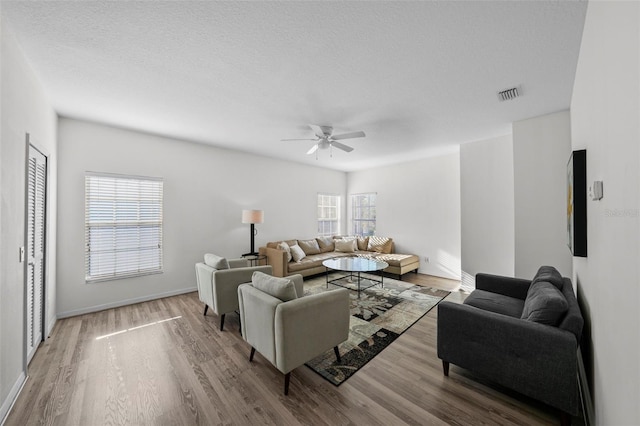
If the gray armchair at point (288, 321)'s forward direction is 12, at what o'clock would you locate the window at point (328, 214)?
The window is roughly at 11 o'clock from the gray armchair.

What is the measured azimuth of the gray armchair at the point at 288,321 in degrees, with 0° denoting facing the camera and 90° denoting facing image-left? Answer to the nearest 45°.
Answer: approximately 225°

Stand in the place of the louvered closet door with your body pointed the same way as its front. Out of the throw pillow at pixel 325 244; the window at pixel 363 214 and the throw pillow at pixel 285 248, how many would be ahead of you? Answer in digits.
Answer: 3

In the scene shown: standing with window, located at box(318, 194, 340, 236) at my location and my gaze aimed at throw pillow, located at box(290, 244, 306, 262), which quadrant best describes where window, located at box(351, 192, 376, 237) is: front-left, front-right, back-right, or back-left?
back-left

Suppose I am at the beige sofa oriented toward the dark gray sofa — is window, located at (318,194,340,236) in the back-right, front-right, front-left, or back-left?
back-left

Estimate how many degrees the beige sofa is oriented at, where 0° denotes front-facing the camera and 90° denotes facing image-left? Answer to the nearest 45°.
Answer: approximately 0°

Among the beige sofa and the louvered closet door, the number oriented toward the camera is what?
1

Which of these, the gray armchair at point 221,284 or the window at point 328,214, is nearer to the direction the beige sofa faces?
the gray armchair

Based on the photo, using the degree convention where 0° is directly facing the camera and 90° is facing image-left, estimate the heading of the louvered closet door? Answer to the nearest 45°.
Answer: approximately 270°

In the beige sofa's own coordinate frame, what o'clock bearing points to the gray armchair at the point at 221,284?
The gray armchair is roughly at 1 o'clock from the beige sofa.

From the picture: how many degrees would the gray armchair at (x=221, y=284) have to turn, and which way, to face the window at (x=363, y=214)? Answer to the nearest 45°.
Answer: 0° — it already faces it

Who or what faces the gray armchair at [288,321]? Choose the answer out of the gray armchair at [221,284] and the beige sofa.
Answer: the beige sofa

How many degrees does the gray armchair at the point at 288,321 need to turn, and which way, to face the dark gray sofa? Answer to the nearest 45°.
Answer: approximately 45° to its right

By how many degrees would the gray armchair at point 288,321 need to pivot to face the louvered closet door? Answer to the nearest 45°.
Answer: approximately 135° to its left

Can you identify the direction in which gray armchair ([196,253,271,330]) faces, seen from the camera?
facing away from the viewer and to the right of the viewer

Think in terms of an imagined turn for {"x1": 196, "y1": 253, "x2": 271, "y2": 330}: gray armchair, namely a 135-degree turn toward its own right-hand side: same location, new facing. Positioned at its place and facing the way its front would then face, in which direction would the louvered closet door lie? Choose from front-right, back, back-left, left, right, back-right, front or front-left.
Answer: right
